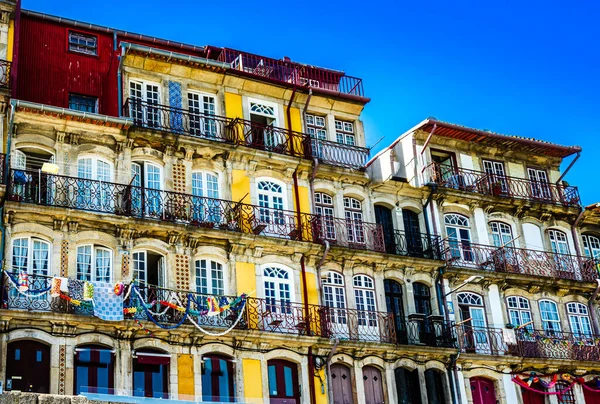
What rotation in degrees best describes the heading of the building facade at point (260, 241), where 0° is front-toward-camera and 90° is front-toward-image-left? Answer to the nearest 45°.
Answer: approximately 315°
